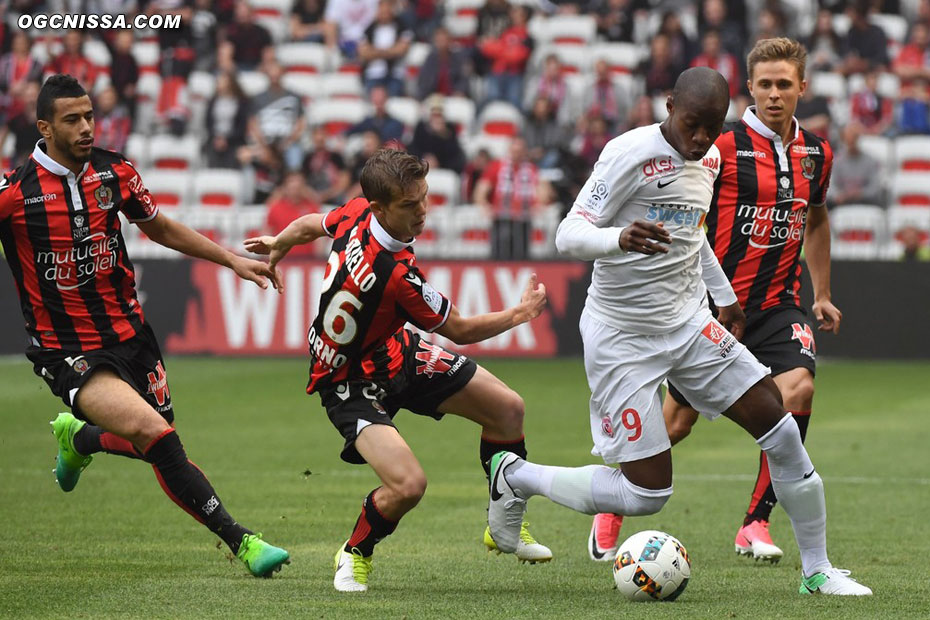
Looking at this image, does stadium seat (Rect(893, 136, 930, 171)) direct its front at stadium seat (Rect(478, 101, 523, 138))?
no

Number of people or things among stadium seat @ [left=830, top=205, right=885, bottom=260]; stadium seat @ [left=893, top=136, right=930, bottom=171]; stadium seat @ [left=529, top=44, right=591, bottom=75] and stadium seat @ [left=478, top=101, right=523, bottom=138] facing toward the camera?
4

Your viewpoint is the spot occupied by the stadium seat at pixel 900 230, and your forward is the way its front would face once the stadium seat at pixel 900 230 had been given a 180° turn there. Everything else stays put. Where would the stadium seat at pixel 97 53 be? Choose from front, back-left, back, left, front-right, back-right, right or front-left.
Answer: left

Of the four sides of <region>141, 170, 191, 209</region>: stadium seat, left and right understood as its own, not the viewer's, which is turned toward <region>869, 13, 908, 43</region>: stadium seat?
left

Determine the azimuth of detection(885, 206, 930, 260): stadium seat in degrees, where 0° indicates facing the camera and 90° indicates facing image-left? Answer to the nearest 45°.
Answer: approximately 0°

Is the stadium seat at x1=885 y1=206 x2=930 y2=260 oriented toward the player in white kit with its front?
yes

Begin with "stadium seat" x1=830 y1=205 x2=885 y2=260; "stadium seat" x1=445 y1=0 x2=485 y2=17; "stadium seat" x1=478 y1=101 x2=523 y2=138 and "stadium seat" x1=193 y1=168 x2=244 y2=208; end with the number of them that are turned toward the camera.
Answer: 4

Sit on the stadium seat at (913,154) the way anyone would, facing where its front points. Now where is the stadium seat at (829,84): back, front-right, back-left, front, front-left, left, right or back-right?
back-right

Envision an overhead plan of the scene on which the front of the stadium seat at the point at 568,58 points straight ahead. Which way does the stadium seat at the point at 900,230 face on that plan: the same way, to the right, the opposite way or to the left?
the same way

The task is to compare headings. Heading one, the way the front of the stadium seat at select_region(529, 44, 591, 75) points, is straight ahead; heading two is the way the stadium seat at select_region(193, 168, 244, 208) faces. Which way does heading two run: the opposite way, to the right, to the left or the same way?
the same way

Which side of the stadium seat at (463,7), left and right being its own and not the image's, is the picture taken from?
front

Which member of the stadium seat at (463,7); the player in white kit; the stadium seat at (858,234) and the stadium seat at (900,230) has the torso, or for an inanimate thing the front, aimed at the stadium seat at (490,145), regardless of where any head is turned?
the stadium seat at (463,7)

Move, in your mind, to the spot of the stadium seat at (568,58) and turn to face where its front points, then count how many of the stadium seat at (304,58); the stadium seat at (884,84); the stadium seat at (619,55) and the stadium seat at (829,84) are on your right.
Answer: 1

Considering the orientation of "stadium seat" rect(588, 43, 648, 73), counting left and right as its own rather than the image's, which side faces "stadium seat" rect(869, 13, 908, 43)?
left

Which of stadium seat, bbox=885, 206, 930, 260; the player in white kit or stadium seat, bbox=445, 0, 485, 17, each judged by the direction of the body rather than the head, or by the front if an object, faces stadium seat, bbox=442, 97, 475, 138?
stadium seat, bbox=445, 0, 485, 17

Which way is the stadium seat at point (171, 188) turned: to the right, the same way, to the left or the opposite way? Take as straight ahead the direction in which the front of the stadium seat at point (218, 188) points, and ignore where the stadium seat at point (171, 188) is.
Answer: the same way

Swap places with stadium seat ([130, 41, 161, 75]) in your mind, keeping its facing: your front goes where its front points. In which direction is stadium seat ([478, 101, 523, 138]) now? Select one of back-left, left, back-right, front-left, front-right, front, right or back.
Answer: front-left

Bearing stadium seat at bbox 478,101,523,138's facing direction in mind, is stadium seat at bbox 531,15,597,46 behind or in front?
behind

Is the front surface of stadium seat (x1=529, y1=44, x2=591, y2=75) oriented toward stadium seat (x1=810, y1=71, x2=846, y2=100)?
no

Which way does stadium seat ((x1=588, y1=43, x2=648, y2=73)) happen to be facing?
toward the camera

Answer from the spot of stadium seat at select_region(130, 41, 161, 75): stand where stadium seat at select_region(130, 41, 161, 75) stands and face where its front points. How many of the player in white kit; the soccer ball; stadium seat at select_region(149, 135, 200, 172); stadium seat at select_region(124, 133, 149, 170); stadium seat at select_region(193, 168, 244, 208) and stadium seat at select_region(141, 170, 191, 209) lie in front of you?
6

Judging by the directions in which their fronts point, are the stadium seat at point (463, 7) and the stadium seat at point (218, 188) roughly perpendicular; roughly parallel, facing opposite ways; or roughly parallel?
roughly parallel

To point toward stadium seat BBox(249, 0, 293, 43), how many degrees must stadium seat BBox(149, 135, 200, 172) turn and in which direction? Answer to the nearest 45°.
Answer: approximately 135° to its left
